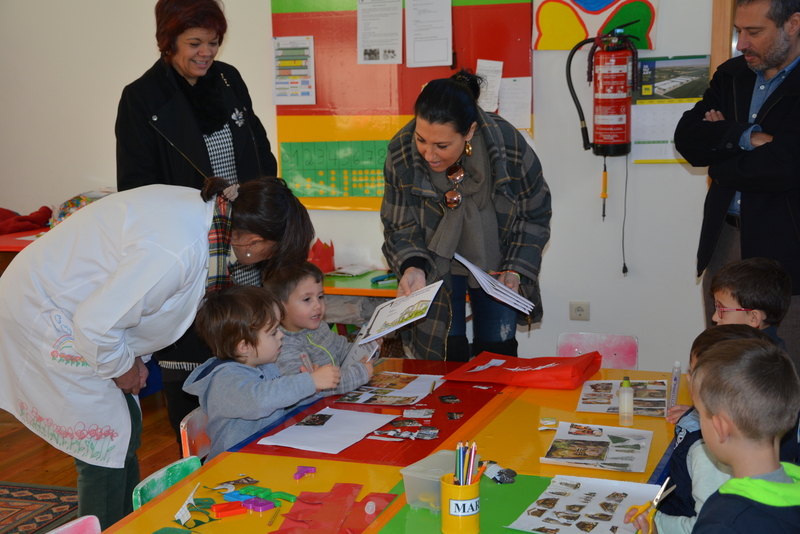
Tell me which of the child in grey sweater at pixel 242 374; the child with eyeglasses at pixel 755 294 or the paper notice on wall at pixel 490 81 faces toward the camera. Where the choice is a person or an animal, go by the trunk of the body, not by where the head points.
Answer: the paper notice on wall

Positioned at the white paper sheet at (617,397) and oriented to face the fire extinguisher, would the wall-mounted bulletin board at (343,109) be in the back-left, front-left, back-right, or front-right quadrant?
front-left

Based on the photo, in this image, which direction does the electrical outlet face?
toward the camera

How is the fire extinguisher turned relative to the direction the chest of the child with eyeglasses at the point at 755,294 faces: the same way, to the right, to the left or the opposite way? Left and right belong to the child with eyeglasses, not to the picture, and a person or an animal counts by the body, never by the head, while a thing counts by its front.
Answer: to the left

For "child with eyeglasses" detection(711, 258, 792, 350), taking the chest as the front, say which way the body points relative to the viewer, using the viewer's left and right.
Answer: facing to the left of the viewer

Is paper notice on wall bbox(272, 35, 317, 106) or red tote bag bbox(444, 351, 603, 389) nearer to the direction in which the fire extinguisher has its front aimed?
the red tote bag

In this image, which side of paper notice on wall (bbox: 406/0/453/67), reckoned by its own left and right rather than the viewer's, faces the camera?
front

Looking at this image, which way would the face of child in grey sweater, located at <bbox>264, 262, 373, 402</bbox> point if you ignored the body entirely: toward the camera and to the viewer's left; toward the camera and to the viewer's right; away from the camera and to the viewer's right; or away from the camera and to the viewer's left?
toward the camera and to the viewer's right

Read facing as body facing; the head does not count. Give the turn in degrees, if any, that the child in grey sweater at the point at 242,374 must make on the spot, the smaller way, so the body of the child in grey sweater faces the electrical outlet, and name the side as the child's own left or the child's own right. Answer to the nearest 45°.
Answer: approximately 45° to the child's own left

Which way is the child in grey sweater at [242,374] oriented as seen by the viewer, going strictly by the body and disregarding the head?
to the viewer's right

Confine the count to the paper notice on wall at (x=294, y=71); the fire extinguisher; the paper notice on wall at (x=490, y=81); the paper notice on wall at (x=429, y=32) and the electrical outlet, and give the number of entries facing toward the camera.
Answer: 5

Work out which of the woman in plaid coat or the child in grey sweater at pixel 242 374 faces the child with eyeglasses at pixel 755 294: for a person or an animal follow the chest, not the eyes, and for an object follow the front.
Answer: the child in grey sweater

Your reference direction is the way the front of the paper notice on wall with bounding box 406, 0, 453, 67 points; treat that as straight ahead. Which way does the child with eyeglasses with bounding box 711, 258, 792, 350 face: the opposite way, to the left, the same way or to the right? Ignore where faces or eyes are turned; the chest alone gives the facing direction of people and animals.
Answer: to the right

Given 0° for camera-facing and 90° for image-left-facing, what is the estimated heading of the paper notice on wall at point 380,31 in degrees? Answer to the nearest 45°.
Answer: approximately 0°

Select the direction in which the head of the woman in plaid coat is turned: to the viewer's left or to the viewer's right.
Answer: to the viewer's left
